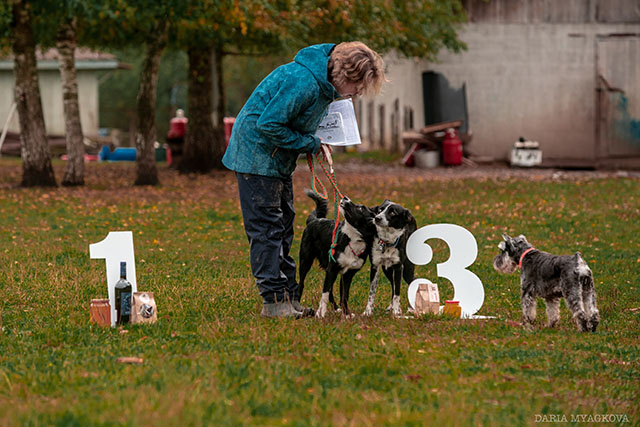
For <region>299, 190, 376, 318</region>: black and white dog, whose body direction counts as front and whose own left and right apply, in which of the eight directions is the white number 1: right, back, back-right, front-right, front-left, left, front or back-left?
back-right

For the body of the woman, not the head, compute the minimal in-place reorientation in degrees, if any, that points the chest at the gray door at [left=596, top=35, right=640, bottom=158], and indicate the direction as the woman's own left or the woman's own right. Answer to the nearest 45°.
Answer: approximately 45° to the woman's own left

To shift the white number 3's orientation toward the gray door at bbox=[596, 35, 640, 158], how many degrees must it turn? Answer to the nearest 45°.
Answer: approximately 180°

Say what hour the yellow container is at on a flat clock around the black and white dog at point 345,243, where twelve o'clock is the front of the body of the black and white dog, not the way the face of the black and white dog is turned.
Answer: The yellow container is roughly at 10 o'clock from the black and white dog.

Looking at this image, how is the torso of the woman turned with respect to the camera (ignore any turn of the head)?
to the viewer's right

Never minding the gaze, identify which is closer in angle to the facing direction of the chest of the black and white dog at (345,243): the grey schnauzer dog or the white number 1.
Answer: the grey schnauzer dog

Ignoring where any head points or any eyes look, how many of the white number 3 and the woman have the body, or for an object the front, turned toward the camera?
1

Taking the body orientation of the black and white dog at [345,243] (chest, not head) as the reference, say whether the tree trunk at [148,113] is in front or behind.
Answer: behind

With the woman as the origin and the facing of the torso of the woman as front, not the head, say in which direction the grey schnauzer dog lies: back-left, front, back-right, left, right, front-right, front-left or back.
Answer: front

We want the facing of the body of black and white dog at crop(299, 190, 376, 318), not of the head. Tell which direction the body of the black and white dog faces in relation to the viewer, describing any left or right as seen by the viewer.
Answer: facing the viewer and to the right of the viewer

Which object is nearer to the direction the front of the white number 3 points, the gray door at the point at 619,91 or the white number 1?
the white number 1

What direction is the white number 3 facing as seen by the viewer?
toward the camera

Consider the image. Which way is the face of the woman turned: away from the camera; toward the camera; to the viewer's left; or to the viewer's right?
to the viewer's right

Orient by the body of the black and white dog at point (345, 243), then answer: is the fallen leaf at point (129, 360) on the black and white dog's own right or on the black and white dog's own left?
on the black and white dog's own right

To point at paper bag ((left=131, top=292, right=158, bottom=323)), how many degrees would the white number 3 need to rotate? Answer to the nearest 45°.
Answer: approximately 45° to its right
